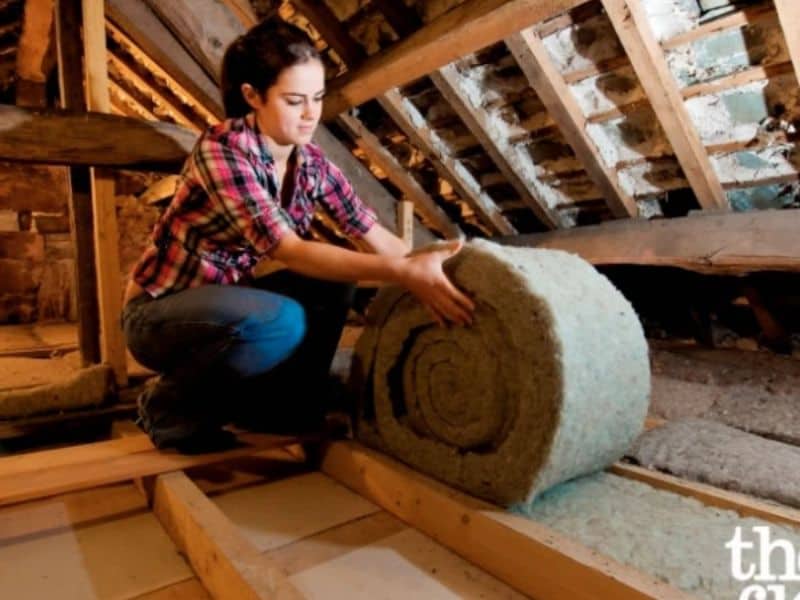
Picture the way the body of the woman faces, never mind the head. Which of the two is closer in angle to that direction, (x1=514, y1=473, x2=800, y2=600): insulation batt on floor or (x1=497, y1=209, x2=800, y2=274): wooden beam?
the insulation batt on floor

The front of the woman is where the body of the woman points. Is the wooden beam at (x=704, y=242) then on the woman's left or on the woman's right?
on the woman's left

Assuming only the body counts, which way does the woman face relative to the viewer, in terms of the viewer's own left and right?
facing the viewer and to the right of the viewer

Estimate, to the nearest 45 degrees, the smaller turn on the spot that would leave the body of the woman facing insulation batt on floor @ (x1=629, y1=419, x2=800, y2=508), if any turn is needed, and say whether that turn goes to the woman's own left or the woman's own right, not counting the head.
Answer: approximately 45° to the woman's own left

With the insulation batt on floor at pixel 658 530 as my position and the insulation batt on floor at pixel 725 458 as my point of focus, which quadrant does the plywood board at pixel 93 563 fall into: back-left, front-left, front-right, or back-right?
back-left

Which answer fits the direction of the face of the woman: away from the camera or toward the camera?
toward the camera

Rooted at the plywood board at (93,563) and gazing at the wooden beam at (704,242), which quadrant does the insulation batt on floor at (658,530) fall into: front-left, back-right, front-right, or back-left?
front-right
